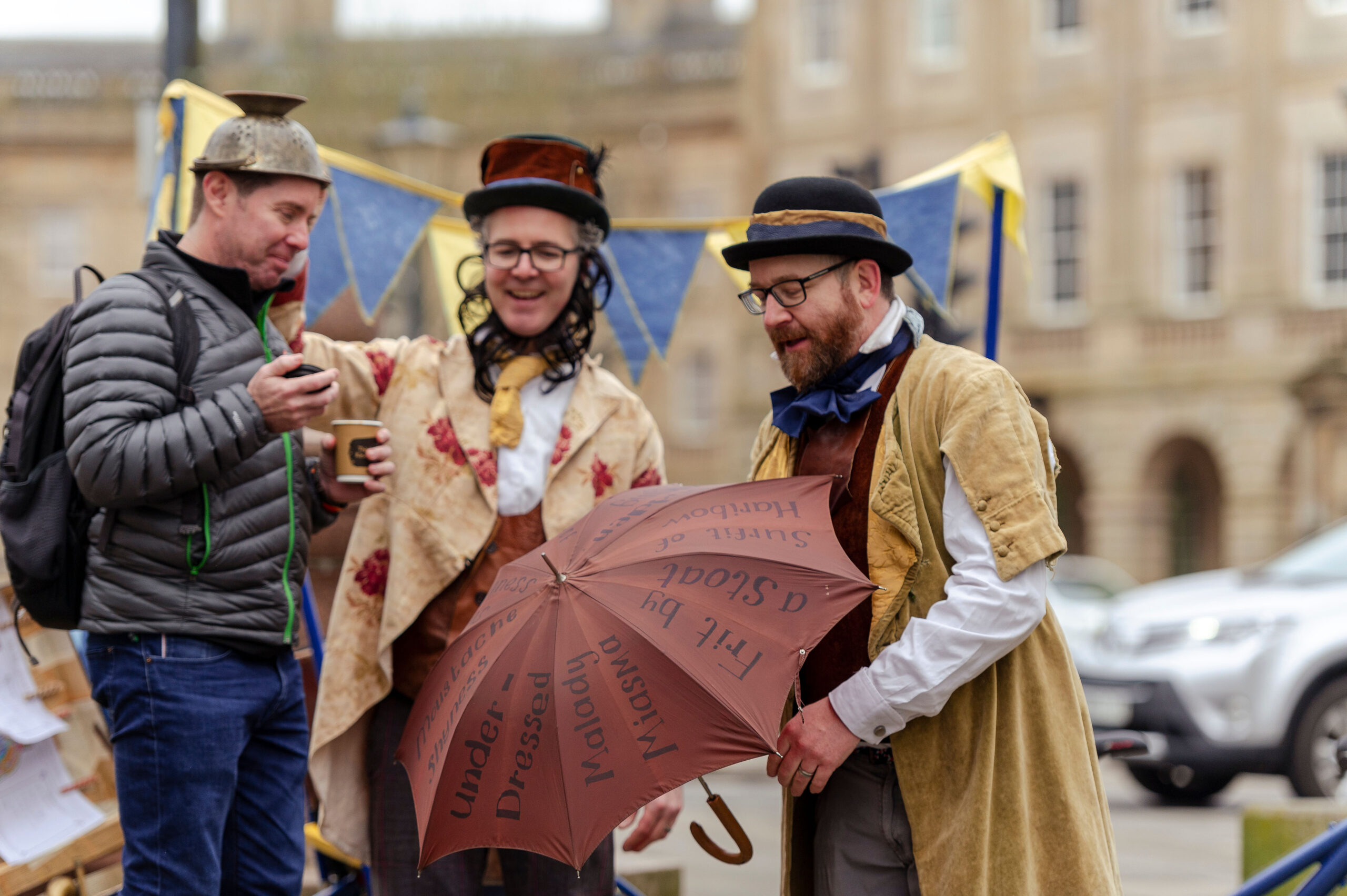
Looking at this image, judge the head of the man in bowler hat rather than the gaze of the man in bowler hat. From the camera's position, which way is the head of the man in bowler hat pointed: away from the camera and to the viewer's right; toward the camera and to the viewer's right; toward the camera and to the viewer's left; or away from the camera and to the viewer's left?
toward the camera and to the viewer's left

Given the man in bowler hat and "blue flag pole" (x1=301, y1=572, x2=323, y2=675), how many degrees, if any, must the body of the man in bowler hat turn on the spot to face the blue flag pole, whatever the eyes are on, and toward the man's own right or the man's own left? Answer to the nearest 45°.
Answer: approximately 90° to the man's own right

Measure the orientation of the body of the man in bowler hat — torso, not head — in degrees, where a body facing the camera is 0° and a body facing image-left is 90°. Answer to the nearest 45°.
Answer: approximately 45°

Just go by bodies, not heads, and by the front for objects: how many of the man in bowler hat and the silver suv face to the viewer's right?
0

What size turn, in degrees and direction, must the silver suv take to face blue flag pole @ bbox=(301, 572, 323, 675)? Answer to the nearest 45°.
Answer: approximately 45° to its left

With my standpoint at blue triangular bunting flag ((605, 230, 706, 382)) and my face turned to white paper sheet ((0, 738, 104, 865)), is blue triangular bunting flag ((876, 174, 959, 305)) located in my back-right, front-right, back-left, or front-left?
back-left

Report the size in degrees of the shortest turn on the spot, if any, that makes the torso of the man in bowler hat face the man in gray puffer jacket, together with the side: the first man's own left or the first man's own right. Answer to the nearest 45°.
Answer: approximately 45° to the first man's own right
